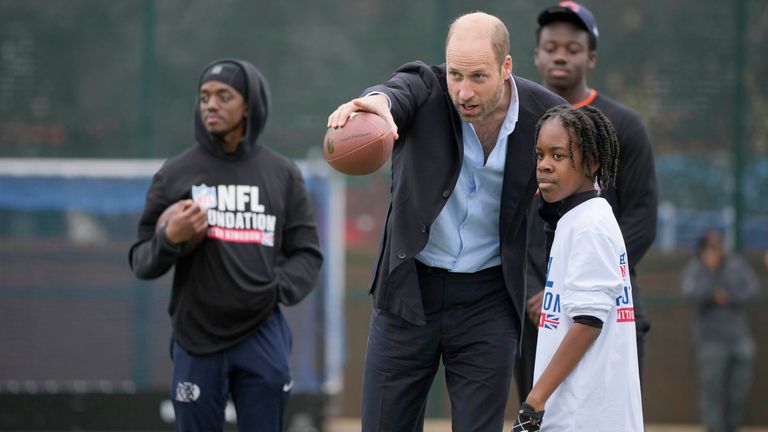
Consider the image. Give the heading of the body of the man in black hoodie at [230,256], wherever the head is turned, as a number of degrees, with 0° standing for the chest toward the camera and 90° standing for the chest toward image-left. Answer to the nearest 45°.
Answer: approximately 0°

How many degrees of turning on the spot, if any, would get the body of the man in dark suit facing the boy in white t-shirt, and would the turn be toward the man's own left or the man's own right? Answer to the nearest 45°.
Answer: approximately 45° to the man's own left

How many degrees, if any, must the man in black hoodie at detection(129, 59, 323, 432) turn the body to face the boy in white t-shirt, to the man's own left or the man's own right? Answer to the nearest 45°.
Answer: approximately 45° to the man's own left

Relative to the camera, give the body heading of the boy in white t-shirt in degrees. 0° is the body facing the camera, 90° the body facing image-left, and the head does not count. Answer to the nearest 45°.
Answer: approximately 90°
